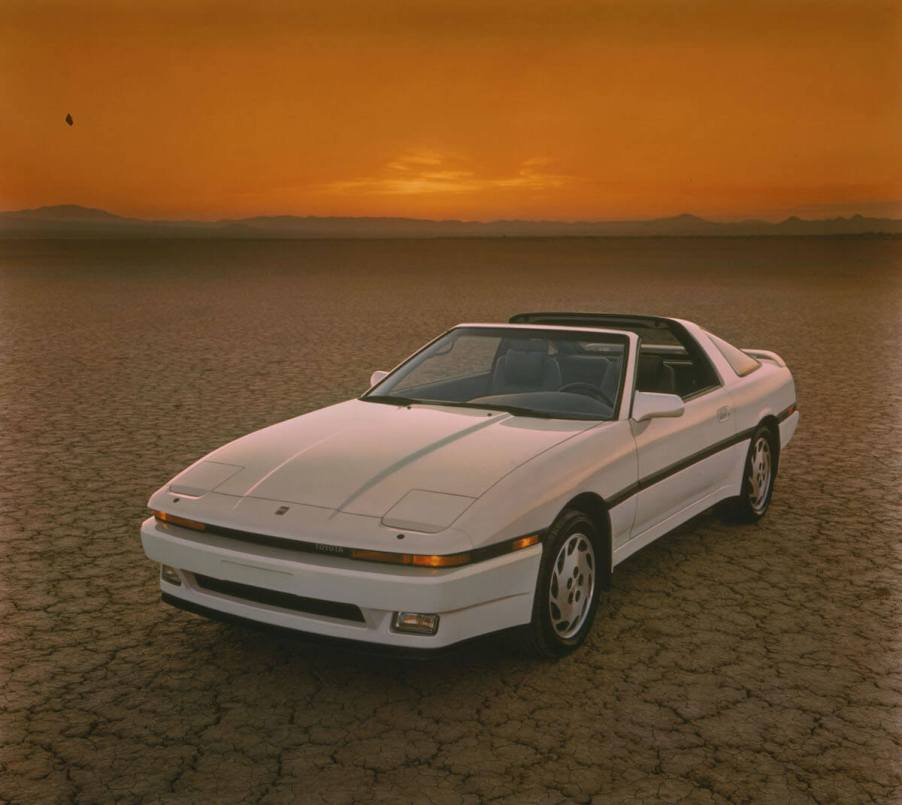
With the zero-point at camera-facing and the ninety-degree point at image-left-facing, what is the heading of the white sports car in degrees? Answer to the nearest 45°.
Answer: approximately 45°
